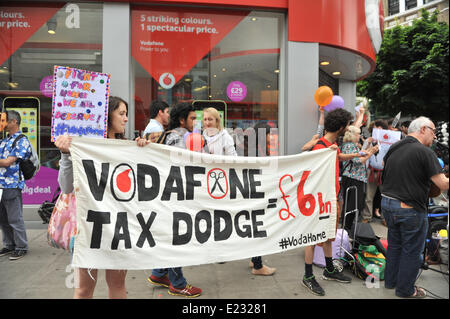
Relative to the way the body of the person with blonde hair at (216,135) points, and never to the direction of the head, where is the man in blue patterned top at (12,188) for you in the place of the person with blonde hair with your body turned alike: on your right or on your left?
on your right

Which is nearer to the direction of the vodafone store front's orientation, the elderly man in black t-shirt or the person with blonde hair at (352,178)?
the elderly man in black t-shirt

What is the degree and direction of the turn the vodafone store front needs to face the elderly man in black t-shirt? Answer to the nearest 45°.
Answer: approximately 45° to its left

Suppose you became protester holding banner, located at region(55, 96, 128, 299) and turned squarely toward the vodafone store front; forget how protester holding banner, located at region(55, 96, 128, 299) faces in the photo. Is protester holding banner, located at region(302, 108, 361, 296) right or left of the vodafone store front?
right

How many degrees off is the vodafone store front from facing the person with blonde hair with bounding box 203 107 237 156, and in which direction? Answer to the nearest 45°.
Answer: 0° — it already faces them

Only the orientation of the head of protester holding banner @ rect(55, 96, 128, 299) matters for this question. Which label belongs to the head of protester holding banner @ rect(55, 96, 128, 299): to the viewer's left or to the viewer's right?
to the viewer's right
